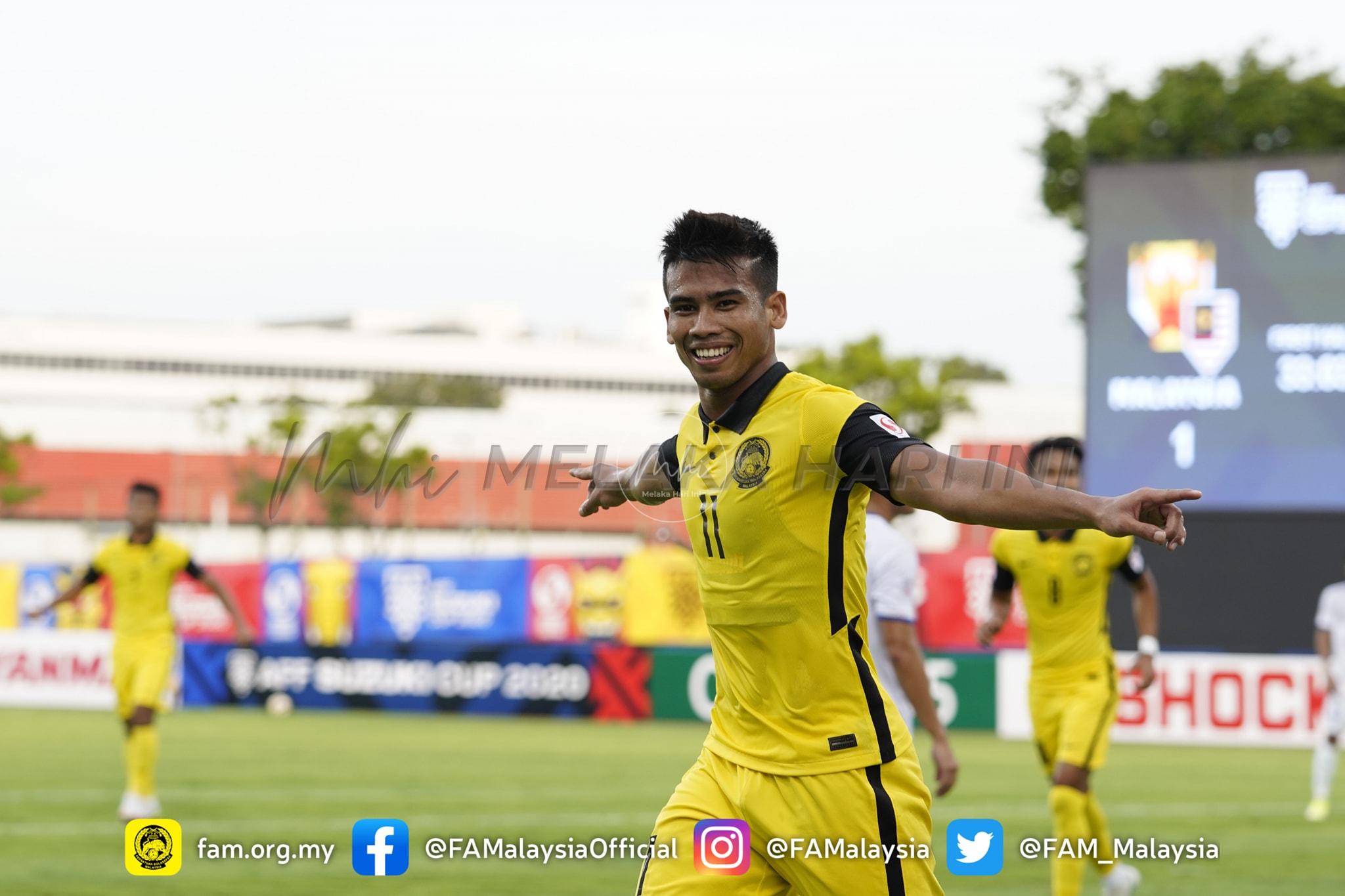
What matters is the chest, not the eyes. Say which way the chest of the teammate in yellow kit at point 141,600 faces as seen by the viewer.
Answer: toward the camera

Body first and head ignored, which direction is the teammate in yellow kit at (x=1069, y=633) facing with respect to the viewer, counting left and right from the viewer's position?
facing the viewer

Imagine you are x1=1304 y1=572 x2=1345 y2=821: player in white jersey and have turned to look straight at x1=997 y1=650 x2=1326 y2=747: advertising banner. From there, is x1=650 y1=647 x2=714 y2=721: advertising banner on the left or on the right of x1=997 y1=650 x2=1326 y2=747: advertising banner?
left

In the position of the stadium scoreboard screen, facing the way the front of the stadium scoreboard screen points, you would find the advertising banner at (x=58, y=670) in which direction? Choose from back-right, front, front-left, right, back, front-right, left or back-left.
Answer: right

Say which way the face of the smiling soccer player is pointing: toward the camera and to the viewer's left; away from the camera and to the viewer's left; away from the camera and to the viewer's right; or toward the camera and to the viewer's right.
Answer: toward the camera and to the viewer's left

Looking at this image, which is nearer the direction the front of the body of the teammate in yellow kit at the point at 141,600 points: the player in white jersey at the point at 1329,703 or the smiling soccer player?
the smiling soccer player

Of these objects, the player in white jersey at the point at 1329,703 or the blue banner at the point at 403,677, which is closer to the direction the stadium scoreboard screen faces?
the player in white jersey

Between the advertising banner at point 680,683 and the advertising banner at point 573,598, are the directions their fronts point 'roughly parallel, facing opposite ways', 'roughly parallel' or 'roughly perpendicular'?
roughly parallel

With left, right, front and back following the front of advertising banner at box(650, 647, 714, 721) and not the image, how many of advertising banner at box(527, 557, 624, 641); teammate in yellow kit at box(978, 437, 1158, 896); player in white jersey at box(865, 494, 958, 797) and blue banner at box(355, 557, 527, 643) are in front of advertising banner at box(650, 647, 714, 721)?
2

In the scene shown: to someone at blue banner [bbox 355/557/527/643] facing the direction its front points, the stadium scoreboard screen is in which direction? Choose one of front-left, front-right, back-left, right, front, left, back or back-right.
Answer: front-left

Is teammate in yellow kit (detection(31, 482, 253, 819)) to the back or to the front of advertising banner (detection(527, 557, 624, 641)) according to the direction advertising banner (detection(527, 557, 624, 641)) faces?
to the front

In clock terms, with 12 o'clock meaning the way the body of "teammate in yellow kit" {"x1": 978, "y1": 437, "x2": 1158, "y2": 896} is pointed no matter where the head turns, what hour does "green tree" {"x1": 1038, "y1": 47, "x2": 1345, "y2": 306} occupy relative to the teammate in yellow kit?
The green tree is roughly at 6 o'clock from the teammate in yellow kit.

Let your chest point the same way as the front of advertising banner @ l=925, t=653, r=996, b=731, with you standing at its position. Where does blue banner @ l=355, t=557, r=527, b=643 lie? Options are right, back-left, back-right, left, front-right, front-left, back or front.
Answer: back-right

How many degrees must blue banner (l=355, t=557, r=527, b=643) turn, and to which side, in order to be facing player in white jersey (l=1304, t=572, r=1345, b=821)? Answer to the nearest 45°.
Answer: approximately 45° to its left

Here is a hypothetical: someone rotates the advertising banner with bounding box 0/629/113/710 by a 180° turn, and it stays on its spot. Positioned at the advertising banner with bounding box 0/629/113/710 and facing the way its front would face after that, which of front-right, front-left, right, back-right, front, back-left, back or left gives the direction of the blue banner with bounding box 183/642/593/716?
back-right

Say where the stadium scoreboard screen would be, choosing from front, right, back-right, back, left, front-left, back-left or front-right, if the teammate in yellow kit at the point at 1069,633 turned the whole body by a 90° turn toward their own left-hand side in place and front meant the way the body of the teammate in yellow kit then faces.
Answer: left

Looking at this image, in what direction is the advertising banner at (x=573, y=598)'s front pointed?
toward the camera
